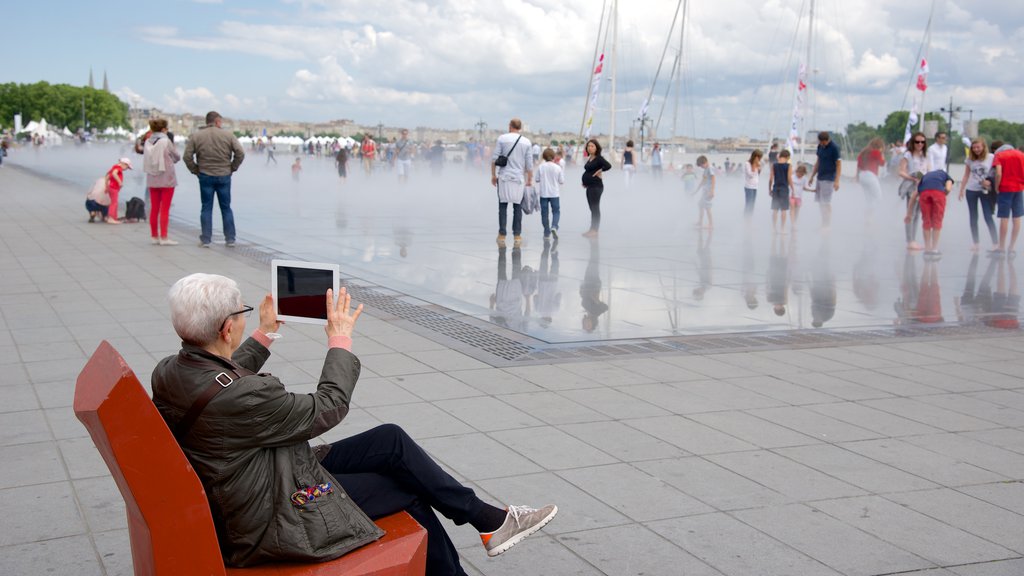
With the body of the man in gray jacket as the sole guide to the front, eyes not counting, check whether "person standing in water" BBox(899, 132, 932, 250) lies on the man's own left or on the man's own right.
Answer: on the man's own right

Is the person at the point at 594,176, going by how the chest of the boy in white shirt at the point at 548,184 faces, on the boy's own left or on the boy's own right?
on the boy's own right

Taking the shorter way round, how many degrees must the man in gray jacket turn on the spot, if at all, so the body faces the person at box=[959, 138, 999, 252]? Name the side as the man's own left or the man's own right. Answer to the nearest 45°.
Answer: approximately 90° to the man's own right

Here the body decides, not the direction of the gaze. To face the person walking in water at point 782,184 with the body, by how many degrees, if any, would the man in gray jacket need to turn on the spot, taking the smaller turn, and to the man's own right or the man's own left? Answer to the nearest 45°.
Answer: approximately 90° to the man's own right

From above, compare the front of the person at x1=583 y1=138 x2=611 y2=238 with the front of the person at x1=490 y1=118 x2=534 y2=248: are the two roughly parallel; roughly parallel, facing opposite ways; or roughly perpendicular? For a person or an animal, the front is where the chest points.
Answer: roughly perpendicular

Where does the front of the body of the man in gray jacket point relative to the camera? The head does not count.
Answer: away from the camera

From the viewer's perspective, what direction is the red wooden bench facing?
to the viewer's right

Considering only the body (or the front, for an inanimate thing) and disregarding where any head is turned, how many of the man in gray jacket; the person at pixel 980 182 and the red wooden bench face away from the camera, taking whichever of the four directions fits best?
1

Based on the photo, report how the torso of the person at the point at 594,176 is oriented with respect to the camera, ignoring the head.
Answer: to the viewer's left

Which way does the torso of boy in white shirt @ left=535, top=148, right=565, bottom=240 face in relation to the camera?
away from the camera

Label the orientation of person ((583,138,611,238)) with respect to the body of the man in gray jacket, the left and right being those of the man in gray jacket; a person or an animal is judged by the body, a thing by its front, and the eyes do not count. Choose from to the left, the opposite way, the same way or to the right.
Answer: to the left

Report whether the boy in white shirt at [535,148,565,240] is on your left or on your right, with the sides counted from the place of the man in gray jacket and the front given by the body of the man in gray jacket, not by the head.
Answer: on your right
